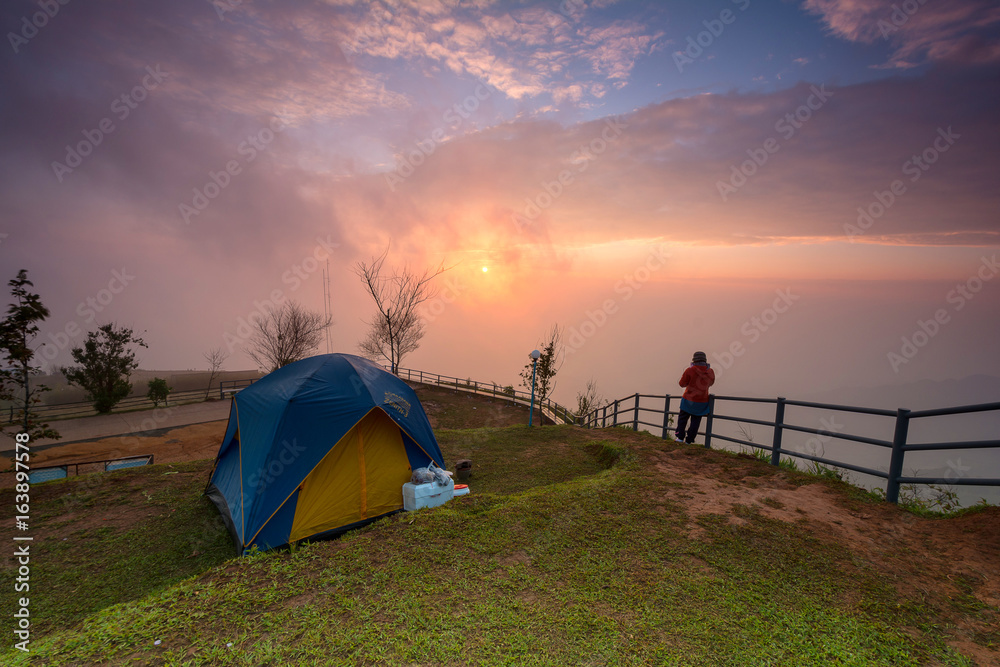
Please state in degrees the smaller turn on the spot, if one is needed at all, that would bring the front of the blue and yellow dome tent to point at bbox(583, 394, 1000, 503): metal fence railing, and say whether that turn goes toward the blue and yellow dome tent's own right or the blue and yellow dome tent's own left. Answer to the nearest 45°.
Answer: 0° — it already faces it

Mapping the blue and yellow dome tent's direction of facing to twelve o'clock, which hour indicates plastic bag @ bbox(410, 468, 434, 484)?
The plastic bag is roughly at 11 o'clock from the blue and yellow dome tent.

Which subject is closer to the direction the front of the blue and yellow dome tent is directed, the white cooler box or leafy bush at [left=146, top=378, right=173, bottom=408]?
the white cooler box

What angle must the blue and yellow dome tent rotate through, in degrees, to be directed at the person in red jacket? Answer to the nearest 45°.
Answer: approximately 45° to its left

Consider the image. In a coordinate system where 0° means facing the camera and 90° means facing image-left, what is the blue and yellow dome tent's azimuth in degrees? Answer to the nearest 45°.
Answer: approximately 315°

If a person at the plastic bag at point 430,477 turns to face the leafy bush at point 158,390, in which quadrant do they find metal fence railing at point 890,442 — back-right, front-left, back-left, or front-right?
back-right

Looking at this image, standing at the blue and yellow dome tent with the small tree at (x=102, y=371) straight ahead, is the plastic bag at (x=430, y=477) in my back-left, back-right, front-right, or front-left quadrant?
back-right

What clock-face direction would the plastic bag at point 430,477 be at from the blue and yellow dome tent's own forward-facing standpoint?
The plastic bag is roughly at 11 o'clock from the blue and yellow dome tent.

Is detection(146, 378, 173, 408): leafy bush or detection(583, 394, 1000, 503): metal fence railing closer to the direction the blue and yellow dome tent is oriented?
the metal fence railing

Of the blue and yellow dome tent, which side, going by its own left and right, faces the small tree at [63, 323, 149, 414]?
back
